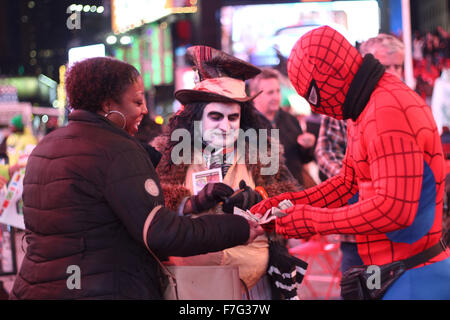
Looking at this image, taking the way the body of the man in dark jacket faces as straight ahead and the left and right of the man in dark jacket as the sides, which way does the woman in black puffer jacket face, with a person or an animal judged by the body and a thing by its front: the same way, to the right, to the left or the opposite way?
to the left

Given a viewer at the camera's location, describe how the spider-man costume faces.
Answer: facing to the left of the viewer

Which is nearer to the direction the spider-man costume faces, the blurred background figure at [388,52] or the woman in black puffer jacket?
the woman in black puffer jacket

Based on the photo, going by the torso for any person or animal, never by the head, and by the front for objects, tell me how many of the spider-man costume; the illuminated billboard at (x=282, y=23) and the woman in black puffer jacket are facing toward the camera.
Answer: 1

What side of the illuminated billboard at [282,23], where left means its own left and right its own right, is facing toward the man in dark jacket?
front

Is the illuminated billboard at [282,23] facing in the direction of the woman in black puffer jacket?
yes

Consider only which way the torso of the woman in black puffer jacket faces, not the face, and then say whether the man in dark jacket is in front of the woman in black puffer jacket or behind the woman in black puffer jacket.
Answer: in front

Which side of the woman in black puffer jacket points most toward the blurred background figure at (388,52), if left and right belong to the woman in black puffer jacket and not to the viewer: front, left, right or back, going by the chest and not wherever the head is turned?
front

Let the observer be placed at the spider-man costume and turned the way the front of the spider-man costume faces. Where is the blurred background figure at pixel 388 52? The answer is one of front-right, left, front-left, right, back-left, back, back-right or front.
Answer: right

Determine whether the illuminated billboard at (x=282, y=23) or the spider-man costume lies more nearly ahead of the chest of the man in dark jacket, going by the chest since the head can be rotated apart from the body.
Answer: the spider-man costume

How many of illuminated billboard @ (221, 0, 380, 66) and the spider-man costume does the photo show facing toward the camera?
1

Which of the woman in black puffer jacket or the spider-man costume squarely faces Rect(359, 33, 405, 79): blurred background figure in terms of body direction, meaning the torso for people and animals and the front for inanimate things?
the woman in black puffer jacket

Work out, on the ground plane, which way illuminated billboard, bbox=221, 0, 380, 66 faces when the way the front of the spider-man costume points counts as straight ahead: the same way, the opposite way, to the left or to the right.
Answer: to the left

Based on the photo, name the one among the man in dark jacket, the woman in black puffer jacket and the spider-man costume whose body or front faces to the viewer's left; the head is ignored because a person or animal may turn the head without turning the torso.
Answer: the spider-man costume

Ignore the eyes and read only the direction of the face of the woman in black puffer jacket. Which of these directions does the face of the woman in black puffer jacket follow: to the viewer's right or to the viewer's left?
to the viewer's right

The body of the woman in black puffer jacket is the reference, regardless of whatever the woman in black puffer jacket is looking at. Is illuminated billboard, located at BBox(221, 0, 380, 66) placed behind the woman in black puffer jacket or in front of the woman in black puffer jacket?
in front
